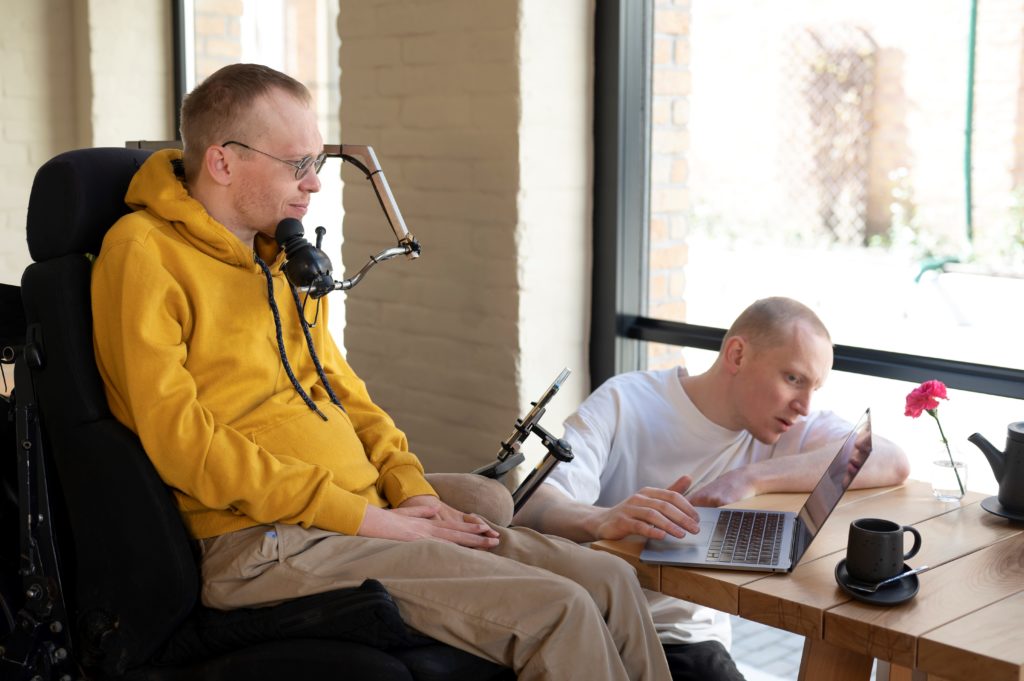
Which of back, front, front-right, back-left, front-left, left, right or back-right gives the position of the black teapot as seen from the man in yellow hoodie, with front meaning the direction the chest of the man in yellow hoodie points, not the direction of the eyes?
front-left

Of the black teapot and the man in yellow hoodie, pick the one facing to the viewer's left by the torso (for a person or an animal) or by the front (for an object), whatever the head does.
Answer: the black teapot

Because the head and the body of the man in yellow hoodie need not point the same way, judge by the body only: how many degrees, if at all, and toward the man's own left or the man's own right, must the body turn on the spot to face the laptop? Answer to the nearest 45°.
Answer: approximately 45° to the man's own left

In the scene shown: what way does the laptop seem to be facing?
to the viewer's left

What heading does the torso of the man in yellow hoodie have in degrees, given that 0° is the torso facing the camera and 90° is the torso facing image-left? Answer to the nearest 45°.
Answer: approximately 315°

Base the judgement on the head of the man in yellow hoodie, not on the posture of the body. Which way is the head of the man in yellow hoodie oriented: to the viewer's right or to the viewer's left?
to the viewer's right

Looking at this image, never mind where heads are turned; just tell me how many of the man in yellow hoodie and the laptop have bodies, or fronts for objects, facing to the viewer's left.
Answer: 1

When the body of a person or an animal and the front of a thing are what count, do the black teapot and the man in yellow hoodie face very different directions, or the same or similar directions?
very different directions

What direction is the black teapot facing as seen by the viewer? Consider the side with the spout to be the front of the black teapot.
to the viewer's left

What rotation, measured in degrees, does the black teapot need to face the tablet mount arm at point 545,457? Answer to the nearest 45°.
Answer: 0° — it already faces it

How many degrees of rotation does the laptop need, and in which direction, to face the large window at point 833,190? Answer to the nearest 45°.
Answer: approximately 90° to its right

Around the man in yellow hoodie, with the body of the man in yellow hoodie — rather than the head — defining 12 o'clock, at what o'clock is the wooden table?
The wooden table is roughly at 11 o'clock from the man in yellow hoodie.

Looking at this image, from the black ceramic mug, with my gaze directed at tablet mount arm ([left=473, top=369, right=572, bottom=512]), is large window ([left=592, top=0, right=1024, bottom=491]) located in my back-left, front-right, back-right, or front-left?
front-right
